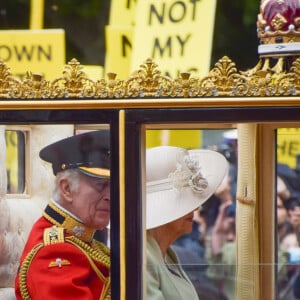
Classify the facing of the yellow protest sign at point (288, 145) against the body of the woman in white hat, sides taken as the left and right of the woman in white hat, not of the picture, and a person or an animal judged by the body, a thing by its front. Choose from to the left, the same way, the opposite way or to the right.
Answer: to the right

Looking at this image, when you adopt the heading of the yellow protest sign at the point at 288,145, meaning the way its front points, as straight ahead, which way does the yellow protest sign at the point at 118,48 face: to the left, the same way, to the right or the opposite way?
the same way

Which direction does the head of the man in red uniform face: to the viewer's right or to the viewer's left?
to the viewer's right

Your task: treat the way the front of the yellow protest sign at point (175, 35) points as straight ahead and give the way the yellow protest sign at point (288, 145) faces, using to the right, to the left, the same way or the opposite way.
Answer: the same way

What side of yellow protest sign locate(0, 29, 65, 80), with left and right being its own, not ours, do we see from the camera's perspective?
front

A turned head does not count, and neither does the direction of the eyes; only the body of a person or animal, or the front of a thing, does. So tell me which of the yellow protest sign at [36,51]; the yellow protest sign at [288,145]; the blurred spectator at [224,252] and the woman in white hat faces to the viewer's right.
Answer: the woman in white hat

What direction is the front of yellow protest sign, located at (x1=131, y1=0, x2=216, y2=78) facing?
toward the camera

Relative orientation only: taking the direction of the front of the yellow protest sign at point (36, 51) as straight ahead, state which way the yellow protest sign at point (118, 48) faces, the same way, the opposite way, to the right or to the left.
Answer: the same way

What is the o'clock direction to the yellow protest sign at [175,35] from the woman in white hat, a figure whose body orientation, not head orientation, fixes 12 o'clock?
The yellow protest sign is roughly at 9 o'clock from the woman in white hat.

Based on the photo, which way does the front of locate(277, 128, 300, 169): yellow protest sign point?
toward the camera

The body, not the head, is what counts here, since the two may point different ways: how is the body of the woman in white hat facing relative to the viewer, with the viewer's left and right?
facing to the right of the viewer
